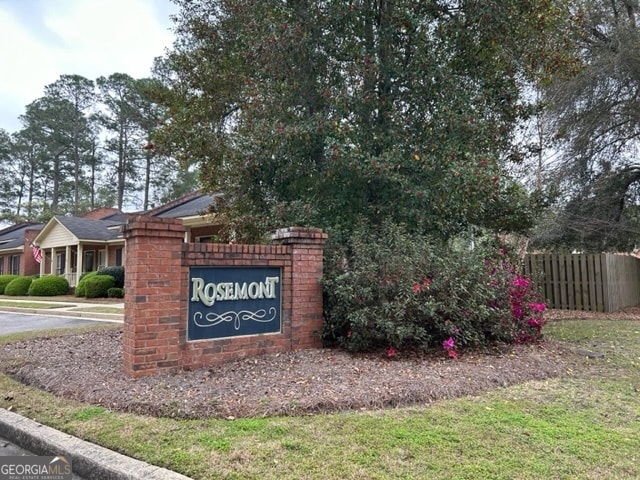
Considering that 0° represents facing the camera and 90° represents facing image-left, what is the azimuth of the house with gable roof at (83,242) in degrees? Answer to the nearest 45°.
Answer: approximately 45°

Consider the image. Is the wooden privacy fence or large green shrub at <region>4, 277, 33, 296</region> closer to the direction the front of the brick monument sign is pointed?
the wooden privacy fence

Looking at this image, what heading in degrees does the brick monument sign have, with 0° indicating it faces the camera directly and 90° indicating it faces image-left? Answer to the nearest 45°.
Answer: approximately 315°

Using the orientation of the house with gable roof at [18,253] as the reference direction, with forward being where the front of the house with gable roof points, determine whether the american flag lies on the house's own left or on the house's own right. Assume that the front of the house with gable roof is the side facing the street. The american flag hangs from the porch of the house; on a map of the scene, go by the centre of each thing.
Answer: on the house's own left

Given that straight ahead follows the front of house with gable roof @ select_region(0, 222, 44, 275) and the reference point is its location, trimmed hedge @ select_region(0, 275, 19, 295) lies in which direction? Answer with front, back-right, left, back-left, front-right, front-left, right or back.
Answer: front-left

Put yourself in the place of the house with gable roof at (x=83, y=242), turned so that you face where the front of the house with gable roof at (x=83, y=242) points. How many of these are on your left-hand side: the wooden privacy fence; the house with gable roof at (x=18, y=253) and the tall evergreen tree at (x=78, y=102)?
1

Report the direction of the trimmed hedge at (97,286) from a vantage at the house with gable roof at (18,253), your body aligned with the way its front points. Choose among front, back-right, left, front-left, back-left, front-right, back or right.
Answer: front-left

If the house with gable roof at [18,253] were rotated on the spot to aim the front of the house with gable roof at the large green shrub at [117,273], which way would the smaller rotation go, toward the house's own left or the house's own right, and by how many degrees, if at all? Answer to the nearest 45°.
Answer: approximately 45° to the house's own left

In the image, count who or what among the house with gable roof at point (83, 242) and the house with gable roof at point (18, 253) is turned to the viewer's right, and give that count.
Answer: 0

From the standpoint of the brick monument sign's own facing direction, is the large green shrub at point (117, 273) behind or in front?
behind
